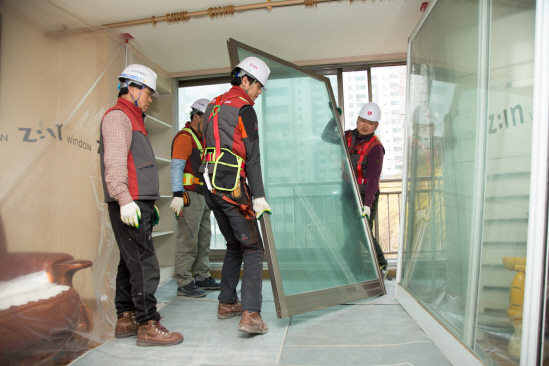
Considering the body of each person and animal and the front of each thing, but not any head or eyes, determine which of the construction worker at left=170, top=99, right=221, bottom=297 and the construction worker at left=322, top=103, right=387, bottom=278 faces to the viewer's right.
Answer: the construction worker at left=170, top=99, right=221, bottom=297

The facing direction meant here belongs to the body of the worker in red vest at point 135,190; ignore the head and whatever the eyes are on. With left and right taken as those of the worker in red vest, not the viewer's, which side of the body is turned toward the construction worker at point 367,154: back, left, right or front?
front

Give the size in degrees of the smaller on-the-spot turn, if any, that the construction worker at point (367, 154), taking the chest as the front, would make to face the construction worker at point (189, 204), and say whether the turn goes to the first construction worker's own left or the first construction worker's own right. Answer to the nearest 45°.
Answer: approximately 45° to the first construction worker's own right

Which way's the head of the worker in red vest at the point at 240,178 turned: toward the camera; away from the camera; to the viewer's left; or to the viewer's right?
to the viewer's right

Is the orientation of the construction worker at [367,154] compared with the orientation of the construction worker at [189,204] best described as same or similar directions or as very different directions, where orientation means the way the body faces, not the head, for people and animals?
very different directions

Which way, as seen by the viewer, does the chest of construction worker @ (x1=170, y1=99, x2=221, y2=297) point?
to the viewer's right

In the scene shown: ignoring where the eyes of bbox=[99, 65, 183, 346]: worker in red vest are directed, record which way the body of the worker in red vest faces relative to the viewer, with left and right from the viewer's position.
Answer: facing to the right of the viewer

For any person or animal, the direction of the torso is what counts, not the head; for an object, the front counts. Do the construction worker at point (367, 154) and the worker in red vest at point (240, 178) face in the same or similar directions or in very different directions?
very different directions

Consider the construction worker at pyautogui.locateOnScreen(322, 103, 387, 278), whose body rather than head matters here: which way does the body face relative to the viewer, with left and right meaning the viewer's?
facing the viewer and to the left of the viewer

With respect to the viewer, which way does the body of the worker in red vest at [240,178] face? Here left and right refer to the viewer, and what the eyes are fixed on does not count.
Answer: facing away from the viewer and to the right of the viewer

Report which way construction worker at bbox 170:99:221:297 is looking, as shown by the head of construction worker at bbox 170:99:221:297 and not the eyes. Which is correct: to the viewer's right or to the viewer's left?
to the viewer's right

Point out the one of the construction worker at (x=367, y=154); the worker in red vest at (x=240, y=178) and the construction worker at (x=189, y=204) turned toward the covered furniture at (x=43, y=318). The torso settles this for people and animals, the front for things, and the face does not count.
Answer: the construction worker at (x=367, y=154)

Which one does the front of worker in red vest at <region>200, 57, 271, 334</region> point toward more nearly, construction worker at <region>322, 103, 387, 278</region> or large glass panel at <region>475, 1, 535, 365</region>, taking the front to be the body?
the construction worker
